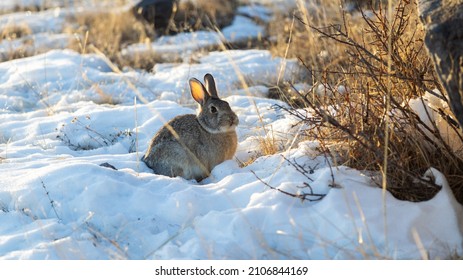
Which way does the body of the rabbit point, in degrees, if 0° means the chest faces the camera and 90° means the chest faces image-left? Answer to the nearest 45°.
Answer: approximately 270°

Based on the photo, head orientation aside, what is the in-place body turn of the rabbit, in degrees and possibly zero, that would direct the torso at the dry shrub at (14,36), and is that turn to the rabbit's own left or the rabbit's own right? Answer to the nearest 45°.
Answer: approximately 135° to the rabbit's own left

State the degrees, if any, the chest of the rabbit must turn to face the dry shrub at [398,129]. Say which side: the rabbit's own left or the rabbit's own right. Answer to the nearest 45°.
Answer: approximately 45° to the rabbit's own right

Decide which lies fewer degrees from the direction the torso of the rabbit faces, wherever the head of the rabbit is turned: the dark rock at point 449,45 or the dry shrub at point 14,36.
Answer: the dark rock
